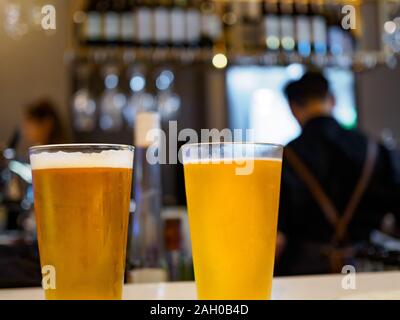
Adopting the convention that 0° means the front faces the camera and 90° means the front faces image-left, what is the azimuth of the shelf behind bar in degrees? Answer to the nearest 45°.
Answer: approximately 0°
